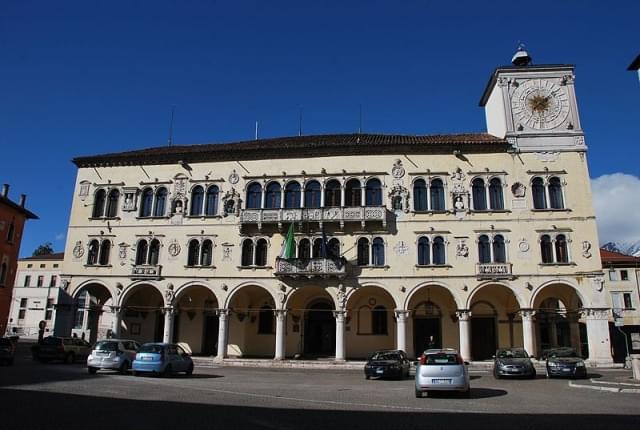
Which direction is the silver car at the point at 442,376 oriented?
away from the camera

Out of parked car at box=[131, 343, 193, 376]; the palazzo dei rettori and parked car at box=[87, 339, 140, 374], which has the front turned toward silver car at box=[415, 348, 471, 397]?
the palazzo dei rettori

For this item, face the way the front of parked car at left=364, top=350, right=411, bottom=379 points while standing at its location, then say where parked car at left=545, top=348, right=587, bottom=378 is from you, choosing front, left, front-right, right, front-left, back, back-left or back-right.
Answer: back-left

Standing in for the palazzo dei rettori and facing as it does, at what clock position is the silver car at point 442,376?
The silver car is roughly at 12 o'clock from the palazzo dei rettori.

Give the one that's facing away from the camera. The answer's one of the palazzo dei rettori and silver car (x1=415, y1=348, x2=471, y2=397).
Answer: the silver car

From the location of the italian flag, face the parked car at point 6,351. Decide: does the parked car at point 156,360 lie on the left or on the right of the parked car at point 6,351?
left

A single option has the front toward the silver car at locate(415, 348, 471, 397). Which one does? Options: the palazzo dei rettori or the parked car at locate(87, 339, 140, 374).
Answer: the palazzo dei rettori

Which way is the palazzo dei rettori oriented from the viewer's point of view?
toward the camera

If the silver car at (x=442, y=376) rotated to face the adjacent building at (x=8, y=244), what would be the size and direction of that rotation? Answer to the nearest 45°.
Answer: approximately 45° to its left
